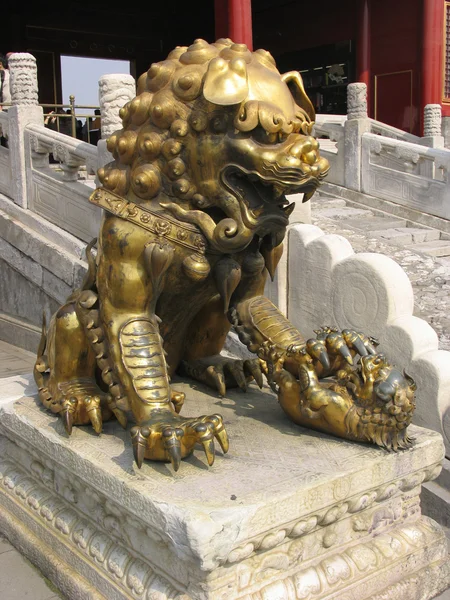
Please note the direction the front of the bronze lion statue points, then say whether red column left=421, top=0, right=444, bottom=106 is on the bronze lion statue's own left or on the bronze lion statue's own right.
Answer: on the bronze lion statue's own left

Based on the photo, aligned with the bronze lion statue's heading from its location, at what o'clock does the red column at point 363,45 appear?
The red column is roughly at 8 o'clock from the bronze lion statue.

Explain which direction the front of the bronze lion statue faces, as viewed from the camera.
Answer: facing the viewer and to the right of the viewer

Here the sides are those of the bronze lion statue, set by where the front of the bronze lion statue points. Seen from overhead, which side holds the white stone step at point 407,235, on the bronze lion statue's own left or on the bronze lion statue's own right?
on the bronze lion statue's own left

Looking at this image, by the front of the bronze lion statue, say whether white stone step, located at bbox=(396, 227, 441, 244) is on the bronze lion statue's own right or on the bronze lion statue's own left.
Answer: on the bronze lion statue's own left

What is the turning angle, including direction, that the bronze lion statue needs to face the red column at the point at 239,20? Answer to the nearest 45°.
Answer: approximately 135° to its left

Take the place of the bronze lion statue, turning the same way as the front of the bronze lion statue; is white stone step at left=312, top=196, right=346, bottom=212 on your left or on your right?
on your left

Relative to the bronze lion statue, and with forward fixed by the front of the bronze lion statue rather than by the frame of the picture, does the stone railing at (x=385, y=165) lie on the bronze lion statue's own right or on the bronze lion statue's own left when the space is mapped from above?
on the bronze lion statue's own left
